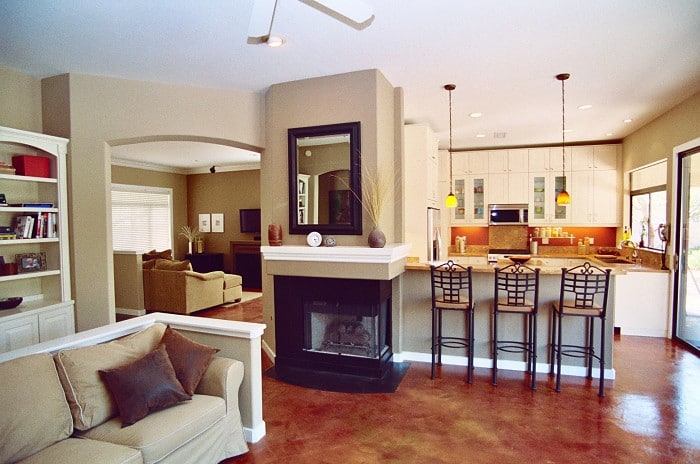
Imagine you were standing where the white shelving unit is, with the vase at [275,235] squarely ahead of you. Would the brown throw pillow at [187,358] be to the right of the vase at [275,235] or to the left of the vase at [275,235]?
right

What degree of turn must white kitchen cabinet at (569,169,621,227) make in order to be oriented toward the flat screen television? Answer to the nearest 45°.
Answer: approximately 90° to its right

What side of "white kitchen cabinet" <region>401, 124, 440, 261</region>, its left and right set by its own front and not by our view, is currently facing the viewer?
right

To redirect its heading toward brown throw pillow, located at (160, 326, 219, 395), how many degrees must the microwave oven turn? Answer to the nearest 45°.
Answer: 0° — it already faces it

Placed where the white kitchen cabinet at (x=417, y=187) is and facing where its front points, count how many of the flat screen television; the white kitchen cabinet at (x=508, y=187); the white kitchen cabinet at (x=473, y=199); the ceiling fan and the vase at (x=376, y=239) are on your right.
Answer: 2

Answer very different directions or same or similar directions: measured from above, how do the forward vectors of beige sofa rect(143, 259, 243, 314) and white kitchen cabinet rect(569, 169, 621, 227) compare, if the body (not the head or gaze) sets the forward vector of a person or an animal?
very different directions

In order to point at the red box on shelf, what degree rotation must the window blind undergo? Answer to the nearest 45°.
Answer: approximately 45° to its right

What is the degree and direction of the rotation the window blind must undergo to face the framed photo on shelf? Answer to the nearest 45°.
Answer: approximately 45° to its right
